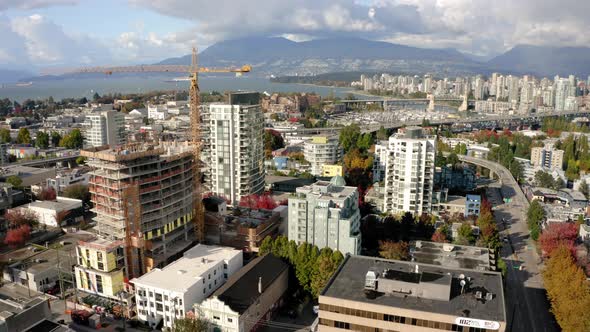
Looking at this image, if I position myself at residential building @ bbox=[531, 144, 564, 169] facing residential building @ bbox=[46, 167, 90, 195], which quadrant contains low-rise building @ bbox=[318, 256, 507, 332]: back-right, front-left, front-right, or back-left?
front-left

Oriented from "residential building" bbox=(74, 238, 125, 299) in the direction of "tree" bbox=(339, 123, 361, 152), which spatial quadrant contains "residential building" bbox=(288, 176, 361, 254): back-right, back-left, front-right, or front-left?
front-right

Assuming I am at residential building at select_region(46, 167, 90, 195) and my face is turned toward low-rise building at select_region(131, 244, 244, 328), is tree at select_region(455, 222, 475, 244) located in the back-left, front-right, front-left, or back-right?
front-left

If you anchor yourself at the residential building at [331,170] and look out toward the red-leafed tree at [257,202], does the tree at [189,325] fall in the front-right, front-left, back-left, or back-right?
front-left

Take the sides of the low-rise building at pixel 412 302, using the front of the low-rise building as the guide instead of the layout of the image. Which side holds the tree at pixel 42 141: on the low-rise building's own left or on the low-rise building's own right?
on the low-rise building's own right

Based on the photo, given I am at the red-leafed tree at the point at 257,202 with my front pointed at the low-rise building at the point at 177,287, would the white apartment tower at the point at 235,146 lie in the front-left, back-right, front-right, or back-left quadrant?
back-right

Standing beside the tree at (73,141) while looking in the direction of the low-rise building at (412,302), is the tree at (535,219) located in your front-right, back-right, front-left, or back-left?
front-left

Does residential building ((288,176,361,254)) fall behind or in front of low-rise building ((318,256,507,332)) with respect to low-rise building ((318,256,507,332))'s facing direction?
behind

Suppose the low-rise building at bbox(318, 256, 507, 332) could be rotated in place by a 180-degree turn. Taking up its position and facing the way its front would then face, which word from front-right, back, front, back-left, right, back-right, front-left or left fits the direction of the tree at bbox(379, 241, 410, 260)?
front

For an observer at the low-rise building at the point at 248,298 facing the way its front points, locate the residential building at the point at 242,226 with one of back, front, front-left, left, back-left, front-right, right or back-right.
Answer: back-right

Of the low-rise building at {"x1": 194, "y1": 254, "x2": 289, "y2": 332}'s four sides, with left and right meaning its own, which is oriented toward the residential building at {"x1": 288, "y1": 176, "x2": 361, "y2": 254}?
back

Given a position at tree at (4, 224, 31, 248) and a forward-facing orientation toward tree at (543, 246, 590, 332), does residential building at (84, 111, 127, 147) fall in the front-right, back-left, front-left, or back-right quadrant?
back-left

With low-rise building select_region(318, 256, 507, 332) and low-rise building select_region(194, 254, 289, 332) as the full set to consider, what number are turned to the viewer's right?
0

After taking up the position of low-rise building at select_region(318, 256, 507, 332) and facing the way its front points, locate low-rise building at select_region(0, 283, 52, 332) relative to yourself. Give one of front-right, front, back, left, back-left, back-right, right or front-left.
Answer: right

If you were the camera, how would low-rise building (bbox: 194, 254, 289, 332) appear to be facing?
facing the viewer and to the left of the viewer

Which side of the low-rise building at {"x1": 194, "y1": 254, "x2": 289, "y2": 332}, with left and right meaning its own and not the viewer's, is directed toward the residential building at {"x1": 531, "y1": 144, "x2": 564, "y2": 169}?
back

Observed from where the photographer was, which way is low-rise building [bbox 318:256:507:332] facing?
facing the viewer
